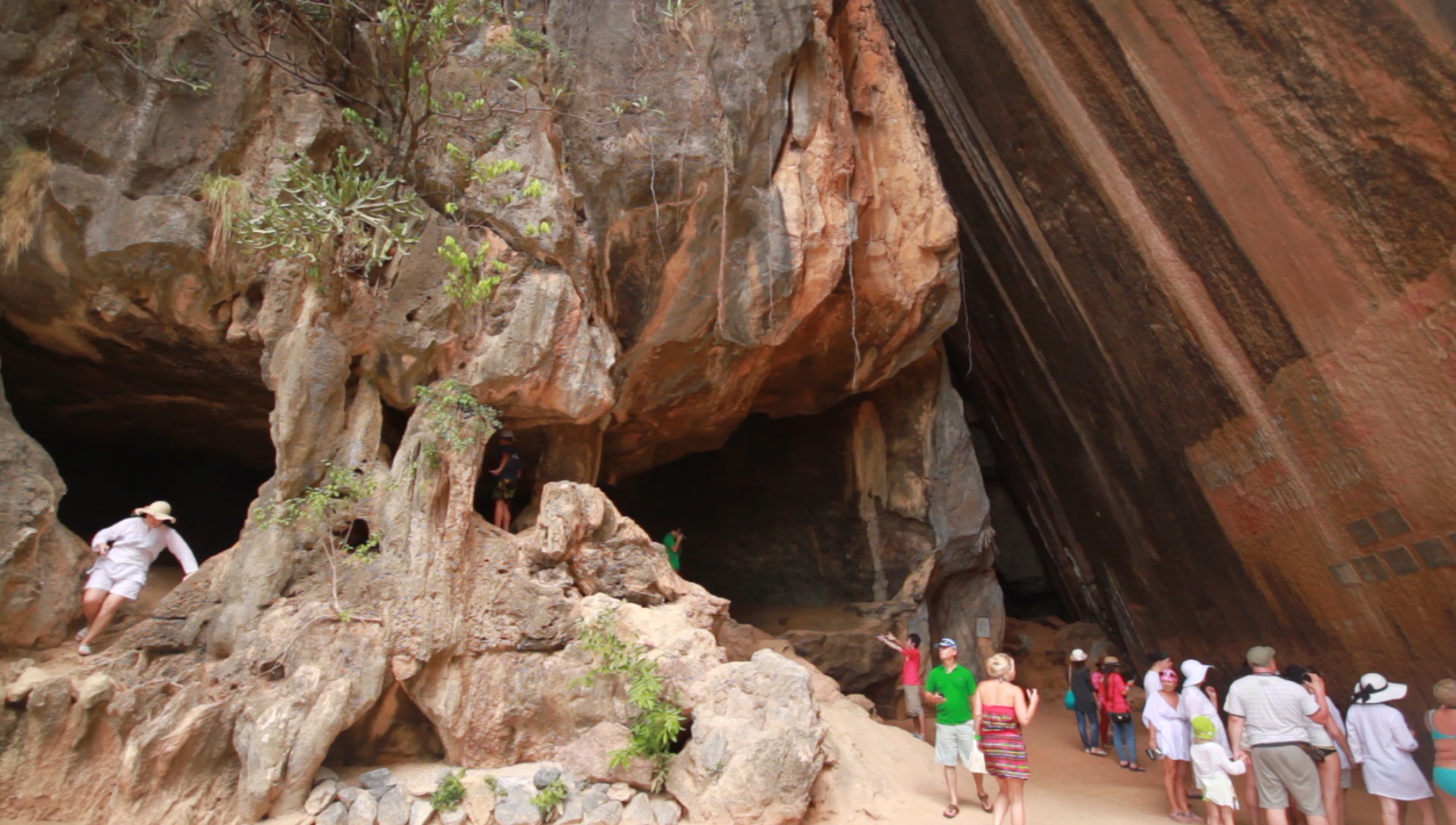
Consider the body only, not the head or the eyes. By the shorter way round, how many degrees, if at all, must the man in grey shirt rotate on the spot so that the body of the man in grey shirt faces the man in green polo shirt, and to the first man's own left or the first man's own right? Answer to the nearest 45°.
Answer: approximately 90° to the first man's own left

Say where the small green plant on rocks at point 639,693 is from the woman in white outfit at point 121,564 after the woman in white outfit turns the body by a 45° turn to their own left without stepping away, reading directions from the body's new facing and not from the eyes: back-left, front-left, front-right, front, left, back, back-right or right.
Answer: front

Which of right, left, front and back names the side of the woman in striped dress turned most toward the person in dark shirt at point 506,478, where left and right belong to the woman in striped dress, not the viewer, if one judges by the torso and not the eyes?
left

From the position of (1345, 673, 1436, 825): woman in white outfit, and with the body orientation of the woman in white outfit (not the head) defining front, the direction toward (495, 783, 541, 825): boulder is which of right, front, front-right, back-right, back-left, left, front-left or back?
back-left

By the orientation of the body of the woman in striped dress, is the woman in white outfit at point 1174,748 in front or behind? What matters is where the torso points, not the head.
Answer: in front

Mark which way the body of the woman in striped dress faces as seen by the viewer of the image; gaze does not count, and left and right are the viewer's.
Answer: facing away from the viewer

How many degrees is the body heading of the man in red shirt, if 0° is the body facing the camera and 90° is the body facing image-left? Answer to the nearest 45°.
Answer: approximately 90°

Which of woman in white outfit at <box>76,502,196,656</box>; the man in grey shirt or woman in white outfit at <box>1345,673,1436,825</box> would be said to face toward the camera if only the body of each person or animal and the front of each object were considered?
woman in white outfit at <box>76,502,196,656</box>

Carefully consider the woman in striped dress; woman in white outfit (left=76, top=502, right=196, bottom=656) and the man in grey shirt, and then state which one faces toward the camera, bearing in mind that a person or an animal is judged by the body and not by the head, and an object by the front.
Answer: the woman in white outfit

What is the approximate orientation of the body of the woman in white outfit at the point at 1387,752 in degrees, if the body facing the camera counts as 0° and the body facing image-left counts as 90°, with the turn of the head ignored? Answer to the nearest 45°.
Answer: approximately 180°

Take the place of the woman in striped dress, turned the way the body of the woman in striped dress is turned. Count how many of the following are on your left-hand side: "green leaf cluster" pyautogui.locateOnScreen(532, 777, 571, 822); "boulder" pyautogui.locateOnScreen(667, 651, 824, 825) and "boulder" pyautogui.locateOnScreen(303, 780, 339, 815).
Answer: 3

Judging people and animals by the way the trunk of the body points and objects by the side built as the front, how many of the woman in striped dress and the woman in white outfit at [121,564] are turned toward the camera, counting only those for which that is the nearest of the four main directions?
1

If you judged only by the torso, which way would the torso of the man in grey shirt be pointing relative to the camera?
away from the camera

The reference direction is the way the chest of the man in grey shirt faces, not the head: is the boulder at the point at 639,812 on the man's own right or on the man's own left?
on the man's own left
